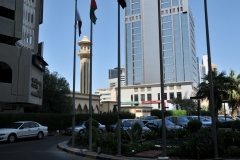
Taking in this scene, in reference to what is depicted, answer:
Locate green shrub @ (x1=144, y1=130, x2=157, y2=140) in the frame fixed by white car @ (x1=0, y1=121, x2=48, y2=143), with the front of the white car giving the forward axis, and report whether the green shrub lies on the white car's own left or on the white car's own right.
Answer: on the white car's own left

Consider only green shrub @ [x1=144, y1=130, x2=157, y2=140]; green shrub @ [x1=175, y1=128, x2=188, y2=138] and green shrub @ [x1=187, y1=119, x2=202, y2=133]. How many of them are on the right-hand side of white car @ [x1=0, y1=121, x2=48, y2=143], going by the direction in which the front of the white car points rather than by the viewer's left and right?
0

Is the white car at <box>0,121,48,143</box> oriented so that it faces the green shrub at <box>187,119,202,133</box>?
no

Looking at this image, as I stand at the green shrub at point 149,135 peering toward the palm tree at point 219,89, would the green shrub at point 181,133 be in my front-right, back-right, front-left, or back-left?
front-right

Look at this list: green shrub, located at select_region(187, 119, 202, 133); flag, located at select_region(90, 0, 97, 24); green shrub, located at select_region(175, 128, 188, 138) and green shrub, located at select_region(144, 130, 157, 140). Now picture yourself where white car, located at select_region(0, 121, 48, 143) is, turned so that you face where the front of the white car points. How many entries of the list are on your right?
0

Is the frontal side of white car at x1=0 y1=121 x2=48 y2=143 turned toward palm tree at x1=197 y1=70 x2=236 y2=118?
no

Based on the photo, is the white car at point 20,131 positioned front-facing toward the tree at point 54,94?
no
